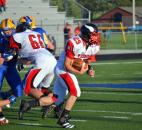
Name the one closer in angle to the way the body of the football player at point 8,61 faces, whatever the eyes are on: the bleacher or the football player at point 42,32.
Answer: the football player

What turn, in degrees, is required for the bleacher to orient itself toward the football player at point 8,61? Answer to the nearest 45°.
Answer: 0° — it already faces them

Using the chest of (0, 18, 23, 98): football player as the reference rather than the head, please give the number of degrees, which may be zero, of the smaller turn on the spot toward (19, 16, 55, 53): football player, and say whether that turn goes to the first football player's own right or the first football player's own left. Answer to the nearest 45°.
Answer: approximately 45° to the first football player's own left

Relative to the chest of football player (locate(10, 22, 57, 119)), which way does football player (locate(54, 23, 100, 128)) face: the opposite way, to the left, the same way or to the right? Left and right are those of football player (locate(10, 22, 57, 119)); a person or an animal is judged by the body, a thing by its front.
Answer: the opposite way

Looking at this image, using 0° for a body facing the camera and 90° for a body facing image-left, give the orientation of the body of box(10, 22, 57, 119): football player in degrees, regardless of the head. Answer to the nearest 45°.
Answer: approximately 135°

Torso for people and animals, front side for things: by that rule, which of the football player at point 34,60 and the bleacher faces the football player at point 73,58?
the bleacher

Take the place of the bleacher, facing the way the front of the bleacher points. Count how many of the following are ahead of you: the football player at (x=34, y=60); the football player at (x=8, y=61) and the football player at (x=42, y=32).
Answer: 3

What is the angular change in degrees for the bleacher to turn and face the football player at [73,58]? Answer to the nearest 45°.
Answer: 0° — it already faces them

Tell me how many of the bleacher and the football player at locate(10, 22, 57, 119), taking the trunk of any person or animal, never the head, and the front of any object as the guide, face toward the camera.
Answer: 1
